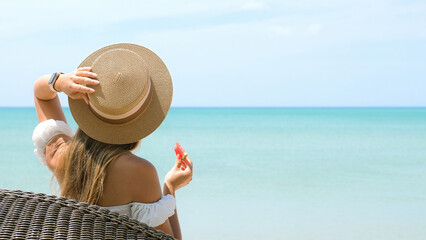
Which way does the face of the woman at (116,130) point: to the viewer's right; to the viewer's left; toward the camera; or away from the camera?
away from the camera

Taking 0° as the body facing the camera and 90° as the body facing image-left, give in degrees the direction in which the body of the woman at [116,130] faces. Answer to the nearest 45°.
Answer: approximately 180°
